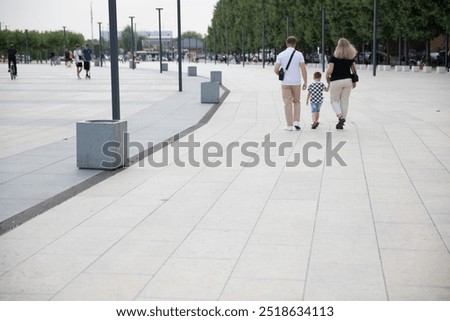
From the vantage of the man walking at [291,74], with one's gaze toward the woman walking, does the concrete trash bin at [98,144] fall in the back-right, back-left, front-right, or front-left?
back-right

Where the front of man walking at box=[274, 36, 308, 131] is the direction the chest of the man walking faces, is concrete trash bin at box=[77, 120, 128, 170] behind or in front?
behind

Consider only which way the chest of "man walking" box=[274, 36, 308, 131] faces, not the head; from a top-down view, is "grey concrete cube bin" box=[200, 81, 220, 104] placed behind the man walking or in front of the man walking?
in front

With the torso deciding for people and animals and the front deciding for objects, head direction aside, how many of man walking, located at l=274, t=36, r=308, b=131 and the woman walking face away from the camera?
2

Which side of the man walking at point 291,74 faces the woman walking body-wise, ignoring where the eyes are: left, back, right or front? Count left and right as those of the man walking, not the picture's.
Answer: right

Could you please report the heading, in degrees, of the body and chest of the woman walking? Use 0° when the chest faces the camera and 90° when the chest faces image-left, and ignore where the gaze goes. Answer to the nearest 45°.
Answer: approximately 180°

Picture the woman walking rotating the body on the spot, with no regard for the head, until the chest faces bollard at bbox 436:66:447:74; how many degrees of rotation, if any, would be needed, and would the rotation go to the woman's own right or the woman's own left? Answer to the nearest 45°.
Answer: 0° — they already face it

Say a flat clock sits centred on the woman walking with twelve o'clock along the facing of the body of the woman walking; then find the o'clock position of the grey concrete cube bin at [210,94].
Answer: The grey concrete cube bin is roughly at 11 o'clock from the woman walking.

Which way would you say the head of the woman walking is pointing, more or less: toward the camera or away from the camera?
away from the camera

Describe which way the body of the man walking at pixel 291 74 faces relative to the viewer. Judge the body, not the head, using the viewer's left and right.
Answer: facing away from the viewer

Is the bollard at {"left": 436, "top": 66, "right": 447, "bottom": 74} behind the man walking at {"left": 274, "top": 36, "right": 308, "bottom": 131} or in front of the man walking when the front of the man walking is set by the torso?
in front
